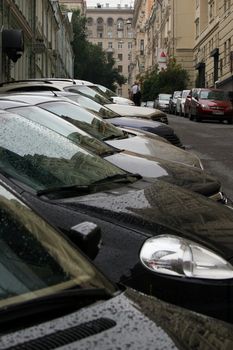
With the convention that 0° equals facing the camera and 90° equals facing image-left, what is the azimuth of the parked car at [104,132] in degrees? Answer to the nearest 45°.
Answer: approximately 315°

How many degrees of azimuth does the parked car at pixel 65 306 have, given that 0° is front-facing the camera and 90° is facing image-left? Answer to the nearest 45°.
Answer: approximately 315°

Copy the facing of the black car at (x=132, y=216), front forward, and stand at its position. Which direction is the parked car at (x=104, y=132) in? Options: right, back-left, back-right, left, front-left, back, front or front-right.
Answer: back-left

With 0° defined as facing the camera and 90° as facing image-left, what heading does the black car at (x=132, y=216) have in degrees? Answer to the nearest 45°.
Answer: approximately 315°

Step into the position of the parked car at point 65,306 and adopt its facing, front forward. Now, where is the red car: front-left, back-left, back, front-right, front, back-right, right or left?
back-left

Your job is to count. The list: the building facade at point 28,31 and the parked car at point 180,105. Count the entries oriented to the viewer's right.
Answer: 1

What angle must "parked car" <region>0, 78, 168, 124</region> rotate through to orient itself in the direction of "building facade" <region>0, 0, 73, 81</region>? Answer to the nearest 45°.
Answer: approximately 135° to its left

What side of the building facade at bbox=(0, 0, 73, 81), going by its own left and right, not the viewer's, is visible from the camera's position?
right
